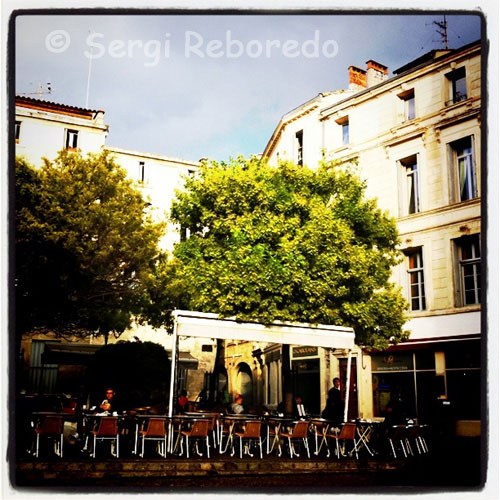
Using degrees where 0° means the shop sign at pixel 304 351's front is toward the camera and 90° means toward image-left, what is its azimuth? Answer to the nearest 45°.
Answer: approximately 0°
